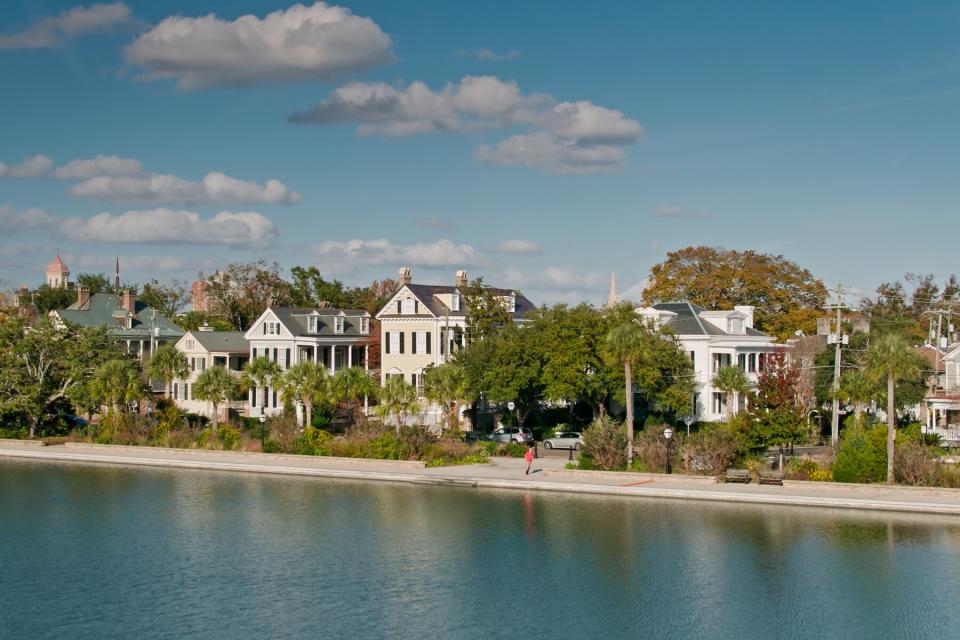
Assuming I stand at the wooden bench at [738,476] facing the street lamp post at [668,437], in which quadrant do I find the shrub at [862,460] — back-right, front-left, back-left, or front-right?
back-right

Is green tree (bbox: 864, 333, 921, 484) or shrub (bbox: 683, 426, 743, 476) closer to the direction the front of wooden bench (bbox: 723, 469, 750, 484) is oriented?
the green tree

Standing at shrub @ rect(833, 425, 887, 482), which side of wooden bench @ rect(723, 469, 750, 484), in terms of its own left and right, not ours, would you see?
left

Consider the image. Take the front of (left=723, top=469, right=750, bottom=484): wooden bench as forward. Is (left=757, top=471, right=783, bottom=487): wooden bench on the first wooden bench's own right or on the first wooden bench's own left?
on the first wooden bench's own left

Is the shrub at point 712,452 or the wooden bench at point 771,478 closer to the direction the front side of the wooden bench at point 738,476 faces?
the wooden bench

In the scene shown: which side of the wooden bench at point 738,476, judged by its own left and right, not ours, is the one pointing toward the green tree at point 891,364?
left

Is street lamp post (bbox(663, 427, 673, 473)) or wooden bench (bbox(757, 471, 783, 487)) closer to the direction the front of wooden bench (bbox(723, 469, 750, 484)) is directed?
the wooden bench

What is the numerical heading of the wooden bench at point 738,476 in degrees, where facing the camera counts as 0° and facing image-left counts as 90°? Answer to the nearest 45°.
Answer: approximately 0°

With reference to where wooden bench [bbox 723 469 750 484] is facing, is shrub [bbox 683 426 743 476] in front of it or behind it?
behind

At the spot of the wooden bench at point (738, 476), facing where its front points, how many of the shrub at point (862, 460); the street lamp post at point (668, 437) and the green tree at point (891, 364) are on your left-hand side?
2
